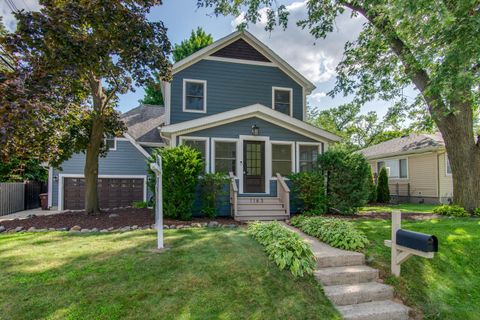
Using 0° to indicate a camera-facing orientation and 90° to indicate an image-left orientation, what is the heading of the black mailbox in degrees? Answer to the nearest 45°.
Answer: approximately 315°

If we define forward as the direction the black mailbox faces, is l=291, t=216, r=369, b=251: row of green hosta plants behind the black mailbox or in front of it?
behind

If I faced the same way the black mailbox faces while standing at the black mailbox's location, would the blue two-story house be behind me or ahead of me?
behind

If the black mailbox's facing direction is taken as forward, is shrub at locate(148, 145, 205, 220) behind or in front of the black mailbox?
behind

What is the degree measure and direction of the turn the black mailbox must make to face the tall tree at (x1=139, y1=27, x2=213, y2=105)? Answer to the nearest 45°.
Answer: approximately 180°

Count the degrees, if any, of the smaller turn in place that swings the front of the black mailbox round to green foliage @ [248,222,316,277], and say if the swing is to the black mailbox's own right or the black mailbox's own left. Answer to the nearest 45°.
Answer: approximately 135° to the black mailbox's own right

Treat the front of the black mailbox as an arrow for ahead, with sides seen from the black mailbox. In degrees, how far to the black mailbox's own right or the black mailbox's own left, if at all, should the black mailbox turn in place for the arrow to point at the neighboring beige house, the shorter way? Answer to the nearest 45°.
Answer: approximately 135° to the black mailbox's own left

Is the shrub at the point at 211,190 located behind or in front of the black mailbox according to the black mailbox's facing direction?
behind

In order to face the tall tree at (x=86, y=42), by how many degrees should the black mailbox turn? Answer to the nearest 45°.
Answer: approximately 135° to its right

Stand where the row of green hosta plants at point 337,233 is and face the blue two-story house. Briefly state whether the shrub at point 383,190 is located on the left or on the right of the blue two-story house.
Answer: right
